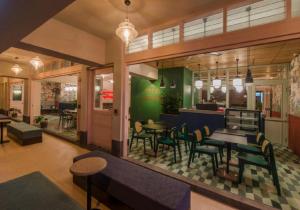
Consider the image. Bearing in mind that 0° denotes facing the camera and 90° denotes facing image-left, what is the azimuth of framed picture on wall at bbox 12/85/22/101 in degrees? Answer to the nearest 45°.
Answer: approximately 0°

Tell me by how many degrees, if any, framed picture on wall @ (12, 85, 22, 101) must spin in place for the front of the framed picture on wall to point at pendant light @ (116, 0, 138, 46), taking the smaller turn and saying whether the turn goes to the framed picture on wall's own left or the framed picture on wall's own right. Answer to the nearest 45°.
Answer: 0° — it already faces it

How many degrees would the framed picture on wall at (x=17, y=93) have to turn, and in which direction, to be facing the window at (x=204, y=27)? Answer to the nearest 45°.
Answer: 0° — it already faces it

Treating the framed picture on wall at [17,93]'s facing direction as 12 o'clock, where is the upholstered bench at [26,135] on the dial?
The upholstered bench is roughly at 12 o'clock from the framed picture on wall.

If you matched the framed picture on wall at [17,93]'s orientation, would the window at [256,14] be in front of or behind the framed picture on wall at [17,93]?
in front

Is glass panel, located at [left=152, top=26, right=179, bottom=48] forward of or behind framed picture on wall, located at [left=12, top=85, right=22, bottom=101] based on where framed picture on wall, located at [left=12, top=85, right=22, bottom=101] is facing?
forward
